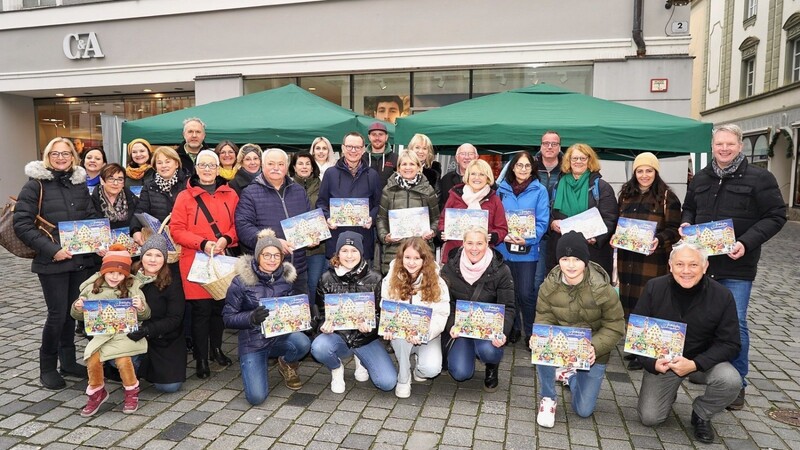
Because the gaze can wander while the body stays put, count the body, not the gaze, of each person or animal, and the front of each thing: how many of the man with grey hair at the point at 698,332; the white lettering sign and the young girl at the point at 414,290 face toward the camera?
3

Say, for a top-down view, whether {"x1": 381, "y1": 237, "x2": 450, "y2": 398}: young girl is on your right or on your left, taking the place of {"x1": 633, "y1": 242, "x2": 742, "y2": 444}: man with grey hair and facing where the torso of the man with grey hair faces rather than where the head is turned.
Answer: on your right

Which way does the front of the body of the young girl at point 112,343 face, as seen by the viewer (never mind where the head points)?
toward the camera

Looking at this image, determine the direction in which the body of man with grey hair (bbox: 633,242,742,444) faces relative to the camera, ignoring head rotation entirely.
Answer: toward the camera

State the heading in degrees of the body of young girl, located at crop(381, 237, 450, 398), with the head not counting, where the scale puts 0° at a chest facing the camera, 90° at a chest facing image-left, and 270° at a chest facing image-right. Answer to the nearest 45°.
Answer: approximately 0°

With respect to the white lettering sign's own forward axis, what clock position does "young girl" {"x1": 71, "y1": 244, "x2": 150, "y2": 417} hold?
The young girl is roughly at 12 o'clock from the white lettering sign.

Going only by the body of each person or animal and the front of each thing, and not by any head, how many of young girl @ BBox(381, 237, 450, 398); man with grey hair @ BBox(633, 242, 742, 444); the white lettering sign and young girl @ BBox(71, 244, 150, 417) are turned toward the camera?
4

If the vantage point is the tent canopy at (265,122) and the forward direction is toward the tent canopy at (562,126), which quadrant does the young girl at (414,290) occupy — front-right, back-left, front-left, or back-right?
front-right

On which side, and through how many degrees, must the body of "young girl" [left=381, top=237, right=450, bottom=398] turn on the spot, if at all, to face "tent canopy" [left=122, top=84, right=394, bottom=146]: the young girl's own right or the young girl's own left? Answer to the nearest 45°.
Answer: approximately 135° to the young girl's own right

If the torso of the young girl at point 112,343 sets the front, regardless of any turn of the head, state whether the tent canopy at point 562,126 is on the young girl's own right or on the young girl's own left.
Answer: on the young girl's own left

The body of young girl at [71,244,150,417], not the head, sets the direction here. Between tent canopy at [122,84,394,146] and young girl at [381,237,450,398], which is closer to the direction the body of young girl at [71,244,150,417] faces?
the young girl
